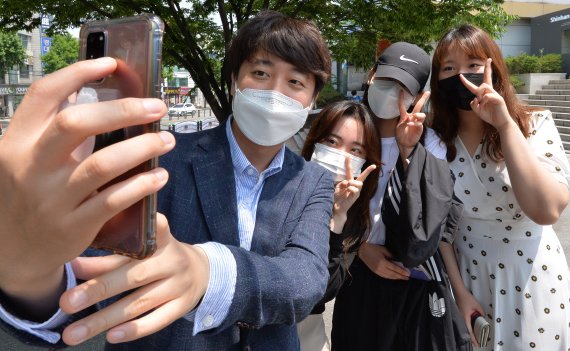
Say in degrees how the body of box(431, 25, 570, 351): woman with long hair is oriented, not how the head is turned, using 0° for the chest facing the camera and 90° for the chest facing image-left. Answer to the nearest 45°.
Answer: approximately 45°

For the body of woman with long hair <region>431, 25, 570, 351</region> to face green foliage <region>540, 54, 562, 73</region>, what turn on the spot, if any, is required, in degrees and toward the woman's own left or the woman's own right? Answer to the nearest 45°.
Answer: approximately 135° to the woman's own right

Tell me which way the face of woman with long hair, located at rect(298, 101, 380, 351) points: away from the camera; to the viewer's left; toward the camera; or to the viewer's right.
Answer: toward the camera

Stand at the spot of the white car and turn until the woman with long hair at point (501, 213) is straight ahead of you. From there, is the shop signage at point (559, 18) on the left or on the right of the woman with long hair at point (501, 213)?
left

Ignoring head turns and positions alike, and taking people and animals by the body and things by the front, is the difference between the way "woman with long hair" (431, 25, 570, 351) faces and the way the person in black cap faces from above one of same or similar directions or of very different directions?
same or similar directions

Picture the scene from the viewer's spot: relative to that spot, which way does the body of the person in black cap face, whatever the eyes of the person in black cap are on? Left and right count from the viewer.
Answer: facing the viewer and to the left of the viewer

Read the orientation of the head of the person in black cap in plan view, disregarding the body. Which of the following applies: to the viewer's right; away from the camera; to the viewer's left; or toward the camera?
toward the camera

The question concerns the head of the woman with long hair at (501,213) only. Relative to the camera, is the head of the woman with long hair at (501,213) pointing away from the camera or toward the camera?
toward the camera

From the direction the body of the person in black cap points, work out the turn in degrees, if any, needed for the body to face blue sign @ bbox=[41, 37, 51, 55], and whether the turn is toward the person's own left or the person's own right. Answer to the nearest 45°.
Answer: approximately 90° to the person's own right

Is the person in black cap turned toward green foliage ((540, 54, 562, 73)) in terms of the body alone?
no

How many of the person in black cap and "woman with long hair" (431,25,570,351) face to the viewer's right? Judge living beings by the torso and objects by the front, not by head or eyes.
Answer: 0

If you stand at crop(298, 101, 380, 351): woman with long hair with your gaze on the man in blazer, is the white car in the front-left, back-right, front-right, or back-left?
back-right

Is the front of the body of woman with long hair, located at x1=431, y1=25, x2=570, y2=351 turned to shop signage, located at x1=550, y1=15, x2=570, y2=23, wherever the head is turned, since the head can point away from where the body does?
no
